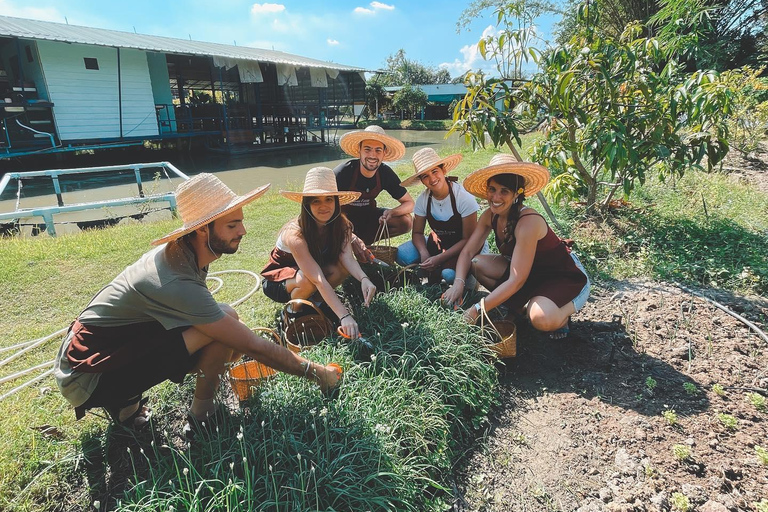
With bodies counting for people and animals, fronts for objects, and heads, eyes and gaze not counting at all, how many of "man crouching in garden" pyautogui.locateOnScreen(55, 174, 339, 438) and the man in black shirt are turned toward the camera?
1

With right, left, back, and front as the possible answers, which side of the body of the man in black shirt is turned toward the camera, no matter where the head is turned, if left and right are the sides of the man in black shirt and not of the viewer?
front

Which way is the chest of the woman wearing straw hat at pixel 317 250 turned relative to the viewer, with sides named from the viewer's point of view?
facing the viewer and to the right of the viewer

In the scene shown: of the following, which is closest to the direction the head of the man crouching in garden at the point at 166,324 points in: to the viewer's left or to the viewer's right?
to the viewer's right

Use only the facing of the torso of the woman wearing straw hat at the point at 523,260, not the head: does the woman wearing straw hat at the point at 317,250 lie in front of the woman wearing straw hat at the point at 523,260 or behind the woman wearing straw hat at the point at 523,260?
in front

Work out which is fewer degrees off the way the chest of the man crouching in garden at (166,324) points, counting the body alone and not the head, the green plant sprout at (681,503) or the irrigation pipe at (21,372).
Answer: the green plant sprout

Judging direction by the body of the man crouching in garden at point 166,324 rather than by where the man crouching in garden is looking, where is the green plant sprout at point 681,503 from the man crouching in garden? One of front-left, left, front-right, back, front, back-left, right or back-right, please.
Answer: front-right

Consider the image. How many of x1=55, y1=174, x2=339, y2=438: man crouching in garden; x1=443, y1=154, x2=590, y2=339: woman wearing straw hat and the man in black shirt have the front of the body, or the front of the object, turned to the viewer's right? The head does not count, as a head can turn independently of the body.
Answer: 1

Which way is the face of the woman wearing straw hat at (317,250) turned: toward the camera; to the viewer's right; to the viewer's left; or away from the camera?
toward the camera

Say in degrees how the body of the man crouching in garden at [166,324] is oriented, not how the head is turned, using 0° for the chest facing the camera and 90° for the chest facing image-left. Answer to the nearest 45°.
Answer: approximately 270°

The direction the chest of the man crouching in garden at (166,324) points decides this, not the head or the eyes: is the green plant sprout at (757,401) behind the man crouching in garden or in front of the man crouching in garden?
in front

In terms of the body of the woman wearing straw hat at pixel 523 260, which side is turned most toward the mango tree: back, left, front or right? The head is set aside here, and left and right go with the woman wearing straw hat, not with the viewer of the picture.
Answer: back

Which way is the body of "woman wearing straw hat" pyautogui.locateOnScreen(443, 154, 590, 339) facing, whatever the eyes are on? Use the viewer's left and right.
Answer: facing the viewer and to the left of the viewer

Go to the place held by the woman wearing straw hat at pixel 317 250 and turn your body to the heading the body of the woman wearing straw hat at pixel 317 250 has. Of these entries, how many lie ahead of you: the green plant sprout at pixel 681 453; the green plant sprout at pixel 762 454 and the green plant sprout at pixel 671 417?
3

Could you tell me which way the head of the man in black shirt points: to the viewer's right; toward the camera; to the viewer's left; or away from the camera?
toward the camera

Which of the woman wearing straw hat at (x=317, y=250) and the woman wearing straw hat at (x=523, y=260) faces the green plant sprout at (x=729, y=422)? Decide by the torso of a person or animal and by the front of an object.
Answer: the woman wearing straw hat at (x=317, y=250)

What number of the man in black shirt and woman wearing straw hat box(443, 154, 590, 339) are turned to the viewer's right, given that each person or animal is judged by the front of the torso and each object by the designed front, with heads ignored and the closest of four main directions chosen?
0
